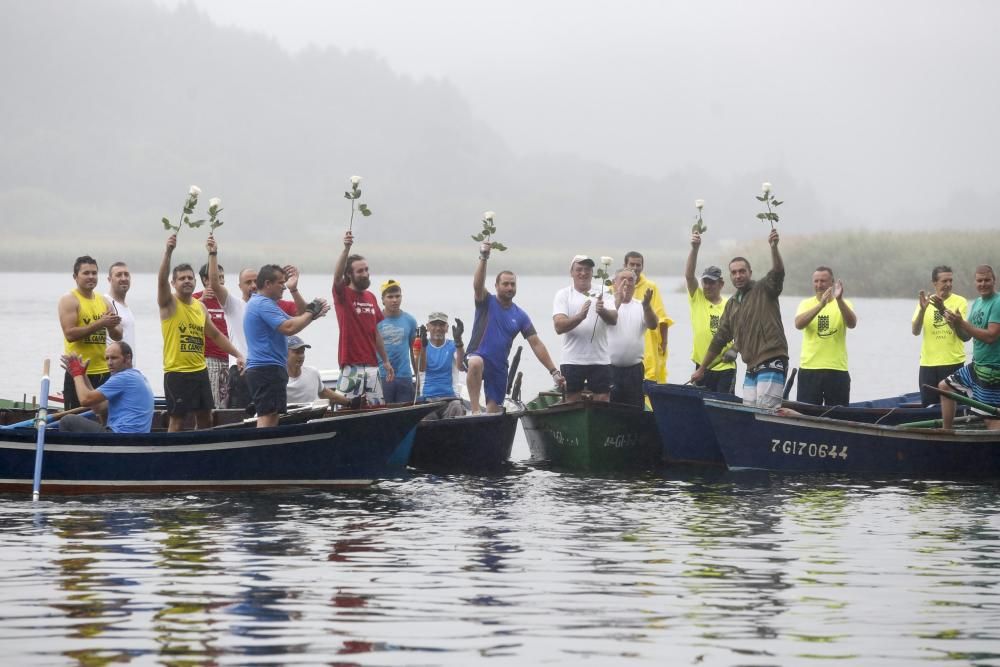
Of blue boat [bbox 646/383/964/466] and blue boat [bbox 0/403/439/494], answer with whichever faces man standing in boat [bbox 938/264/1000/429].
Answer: blue boat [bbox 0/403/439/494]

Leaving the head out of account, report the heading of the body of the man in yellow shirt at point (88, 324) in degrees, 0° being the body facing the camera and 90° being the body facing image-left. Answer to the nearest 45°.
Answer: approximately 315°

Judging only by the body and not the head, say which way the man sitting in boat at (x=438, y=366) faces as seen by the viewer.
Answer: toward the camera

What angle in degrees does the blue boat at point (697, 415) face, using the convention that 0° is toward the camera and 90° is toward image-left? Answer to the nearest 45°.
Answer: approximately 90°

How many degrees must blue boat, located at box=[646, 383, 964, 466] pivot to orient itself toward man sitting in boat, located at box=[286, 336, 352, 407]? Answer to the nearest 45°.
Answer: approximately 45° to its left

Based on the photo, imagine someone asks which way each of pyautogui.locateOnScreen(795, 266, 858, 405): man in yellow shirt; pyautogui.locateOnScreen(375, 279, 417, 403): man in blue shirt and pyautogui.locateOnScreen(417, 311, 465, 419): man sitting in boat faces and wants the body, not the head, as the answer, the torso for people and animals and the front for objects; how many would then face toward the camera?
3

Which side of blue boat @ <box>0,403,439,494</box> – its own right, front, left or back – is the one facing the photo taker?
right

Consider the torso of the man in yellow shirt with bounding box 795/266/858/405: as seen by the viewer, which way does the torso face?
toward the camera

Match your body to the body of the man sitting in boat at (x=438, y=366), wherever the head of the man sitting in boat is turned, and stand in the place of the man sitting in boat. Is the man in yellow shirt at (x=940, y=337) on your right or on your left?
on your left

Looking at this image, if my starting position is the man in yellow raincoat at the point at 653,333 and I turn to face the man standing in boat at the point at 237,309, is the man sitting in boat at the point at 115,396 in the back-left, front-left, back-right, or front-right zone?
front-left
